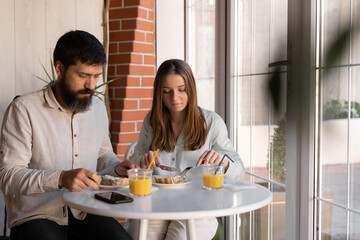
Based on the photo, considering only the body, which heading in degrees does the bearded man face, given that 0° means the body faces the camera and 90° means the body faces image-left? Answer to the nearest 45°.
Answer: approximately 315°

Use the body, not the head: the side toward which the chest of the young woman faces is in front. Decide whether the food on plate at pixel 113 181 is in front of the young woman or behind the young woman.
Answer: in front

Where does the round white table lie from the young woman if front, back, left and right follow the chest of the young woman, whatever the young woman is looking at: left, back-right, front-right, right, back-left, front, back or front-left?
front

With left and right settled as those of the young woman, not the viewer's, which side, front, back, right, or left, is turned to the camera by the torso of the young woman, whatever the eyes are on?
front

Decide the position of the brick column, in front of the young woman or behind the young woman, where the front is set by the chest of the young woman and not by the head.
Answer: behind

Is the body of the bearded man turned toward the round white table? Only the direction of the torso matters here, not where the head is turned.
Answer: yes

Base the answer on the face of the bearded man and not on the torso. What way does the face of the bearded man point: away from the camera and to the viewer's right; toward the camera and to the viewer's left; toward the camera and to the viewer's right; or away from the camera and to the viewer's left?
toward the camera and to the viewer's right

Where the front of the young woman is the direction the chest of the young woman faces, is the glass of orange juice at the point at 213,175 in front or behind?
in front

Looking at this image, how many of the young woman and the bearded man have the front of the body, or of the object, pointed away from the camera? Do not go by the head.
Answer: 0

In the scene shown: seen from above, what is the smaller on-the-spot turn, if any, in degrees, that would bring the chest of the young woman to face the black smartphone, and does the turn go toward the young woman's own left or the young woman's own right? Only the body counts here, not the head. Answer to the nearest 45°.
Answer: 0° — they already face it

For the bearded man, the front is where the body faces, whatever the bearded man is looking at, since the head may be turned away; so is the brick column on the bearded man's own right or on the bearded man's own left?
on the bearded man's own left
